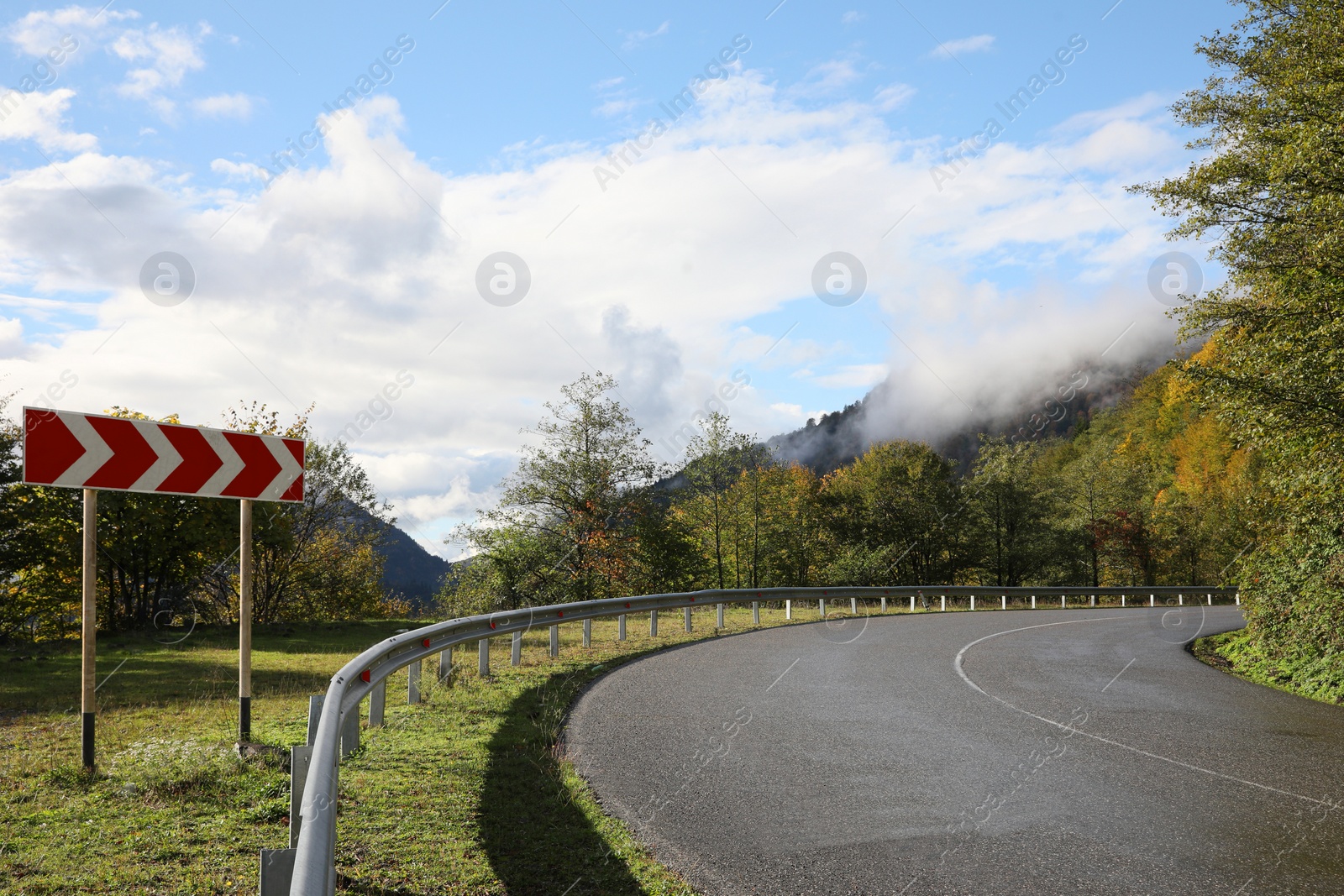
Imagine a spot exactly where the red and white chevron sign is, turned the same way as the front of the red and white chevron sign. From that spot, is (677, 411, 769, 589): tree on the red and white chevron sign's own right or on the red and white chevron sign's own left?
on the red and white chevron sign's own left

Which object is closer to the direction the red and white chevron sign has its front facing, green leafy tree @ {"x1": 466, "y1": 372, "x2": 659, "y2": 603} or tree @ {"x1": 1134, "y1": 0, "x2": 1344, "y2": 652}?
the tree

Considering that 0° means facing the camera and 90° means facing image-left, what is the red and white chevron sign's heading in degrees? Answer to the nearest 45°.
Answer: approximately 315°

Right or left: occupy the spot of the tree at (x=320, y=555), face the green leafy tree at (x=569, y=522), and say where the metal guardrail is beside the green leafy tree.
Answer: right

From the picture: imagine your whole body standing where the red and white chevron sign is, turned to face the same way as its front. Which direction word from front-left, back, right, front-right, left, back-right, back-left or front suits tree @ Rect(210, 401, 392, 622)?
back-left

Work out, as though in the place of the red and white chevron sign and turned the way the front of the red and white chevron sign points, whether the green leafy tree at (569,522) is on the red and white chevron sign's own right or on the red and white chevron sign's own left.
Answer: on the red and white chevron sign's own left

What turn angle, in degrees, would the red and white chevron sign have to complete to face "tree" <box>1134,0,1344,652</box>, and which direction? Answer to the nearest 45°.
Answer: approximately 45° to its left
